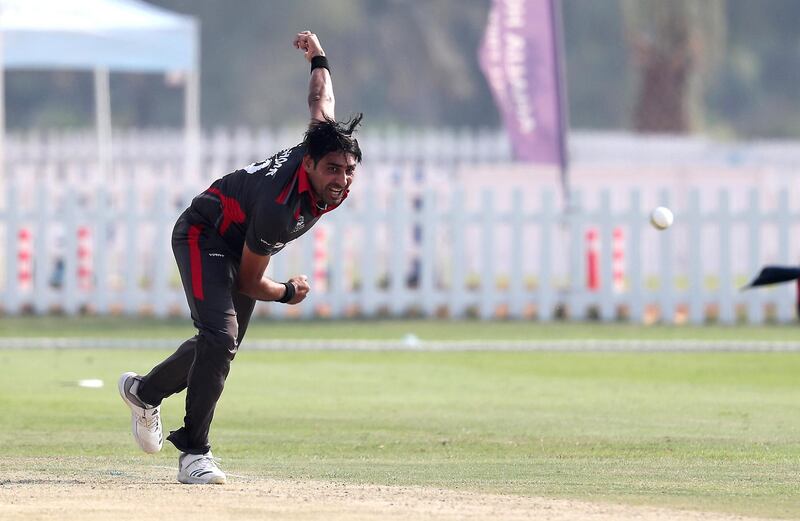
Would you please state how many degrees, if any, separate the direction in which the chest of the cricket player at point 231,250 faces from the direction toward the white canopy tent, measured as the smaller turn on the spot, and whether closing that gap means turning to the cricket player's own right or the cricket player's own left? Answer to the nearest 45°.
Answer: approximately 135° to the cricket player's own left

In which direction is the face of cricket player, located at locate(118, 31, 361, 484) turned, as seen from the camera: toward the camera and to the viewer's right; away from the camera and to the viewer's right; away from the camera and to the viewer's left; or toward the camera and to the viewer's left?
toward the camera and to the viewer's right

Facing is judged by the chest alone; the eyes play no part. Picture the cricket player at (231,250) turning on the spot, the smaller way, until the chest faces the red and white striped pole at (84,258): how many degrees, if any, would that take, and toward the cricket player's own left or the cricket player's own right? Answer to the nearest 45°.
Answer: approximately 135° to the cricket player's own left

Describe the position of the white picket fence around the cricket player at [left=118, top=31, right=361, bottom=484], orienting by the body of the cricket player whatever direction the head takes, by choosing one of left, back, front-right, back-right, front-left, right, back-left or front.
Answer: back-left

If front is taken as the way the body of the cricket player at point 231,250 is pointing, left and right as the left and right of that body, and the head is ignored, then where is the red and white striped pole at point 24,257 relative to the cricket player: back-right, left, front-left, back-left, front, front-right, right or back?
back-left

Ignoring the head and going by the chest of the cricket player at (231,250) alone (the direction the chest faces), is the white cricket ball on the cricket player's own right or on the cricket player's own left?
on the cricket player's own left

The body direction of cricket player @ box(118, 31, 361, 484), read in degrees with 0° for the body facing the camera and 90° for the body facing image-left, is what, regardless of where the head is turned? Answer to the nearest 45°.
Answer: approximately 315°
